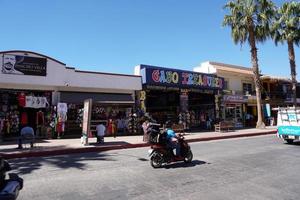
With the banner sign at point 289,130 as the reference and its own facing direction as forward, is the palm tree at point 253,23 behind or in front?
behind

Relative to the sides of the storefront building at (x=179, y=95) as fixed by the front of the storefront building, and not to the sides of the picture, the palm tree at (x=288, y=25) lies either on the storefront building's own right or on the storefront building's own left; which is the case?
on the storefront building's own left

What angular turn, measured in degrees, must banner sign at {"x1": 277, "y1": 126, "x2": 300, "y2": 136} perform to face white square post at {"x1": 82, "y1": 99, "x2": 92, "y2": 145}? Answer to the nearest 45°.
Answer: approximately 45° to its right

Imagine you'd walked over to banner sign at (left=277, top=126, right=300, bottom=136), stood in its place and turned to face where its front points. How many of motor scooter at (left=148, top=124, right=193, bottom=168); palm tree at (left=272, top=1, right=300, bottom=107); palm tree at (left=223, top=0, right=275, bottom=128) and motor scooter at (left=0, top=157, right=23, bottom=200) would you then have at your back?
2

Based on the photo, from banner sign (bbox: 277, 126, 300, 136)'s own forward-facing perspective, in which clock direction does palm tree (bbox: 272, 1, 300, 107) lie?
The palm tree is roughly at 6 o'clock from the banner sign.

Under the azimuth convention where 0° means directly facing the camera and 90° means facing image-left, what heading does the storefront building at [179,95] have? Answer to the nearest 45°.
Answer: approximately 315°
